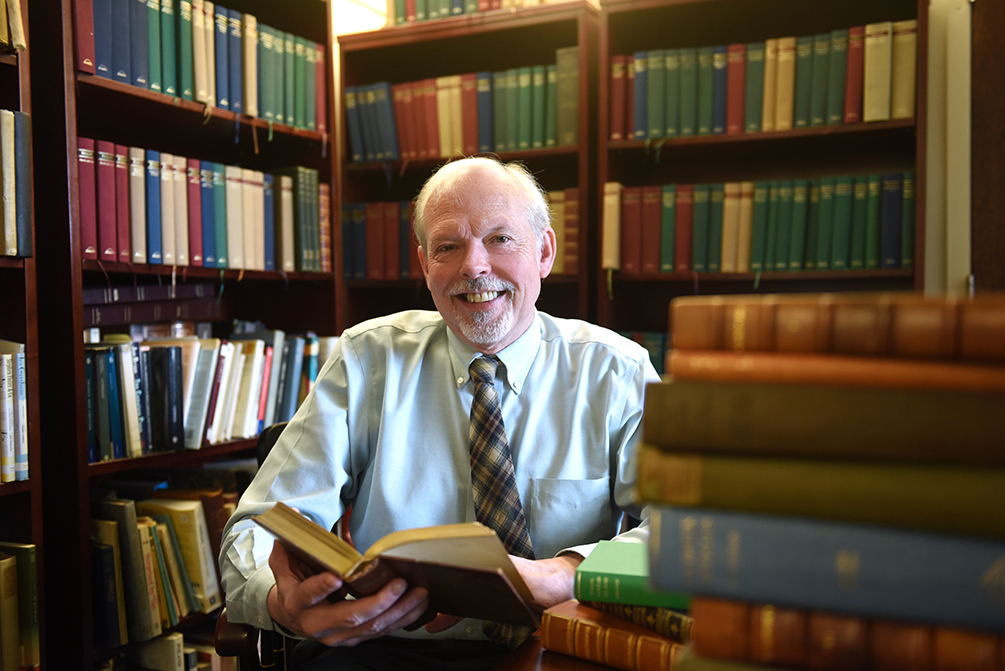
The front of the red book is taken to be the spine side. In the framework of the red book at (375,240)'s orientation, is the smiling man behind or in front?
in front

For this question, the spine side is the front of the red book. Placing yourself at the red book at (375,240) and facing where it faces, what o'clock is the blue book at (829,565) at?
The blue book is roughly at 12 o'clock from the red book.

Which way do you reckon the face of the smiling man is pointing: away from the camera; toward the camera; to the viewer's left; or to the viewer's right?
toward the camera

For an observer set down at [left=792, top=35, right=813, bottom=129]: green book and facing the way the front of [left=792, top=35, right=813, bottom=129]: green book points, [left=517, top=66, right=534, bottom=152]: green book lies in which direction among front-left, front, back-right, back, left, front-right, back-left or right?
right

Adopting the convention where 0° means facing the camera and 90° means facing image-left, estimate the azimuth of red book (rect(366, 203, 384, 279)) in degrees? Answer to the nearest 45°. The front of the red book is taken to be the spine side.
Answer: approximately 0°

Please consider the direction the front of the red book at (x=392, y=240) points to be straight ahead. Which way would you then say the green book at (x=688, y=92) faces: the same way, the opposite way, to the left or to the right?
the same way

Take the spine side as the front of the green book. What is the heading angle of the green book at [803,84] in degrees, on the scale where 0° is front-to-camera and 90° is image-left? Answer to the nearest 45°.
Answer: approximately 0°

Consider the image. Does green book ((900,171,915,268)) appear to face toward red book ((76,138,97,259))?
no

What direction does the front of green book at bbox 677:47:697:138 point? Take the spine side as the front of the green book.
toward the camera

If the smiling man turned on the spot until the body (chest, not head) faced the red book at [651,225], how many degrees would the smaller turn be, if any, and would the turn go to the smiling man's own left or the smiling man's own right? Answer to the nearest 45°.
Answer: approximately 135° to the smiling man's own left

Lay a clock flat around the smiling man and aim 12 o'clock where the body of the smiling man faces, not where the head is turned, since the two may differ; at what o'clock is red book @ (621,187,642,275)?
The red book is roughly at 7 o'clock from the smiling man.
